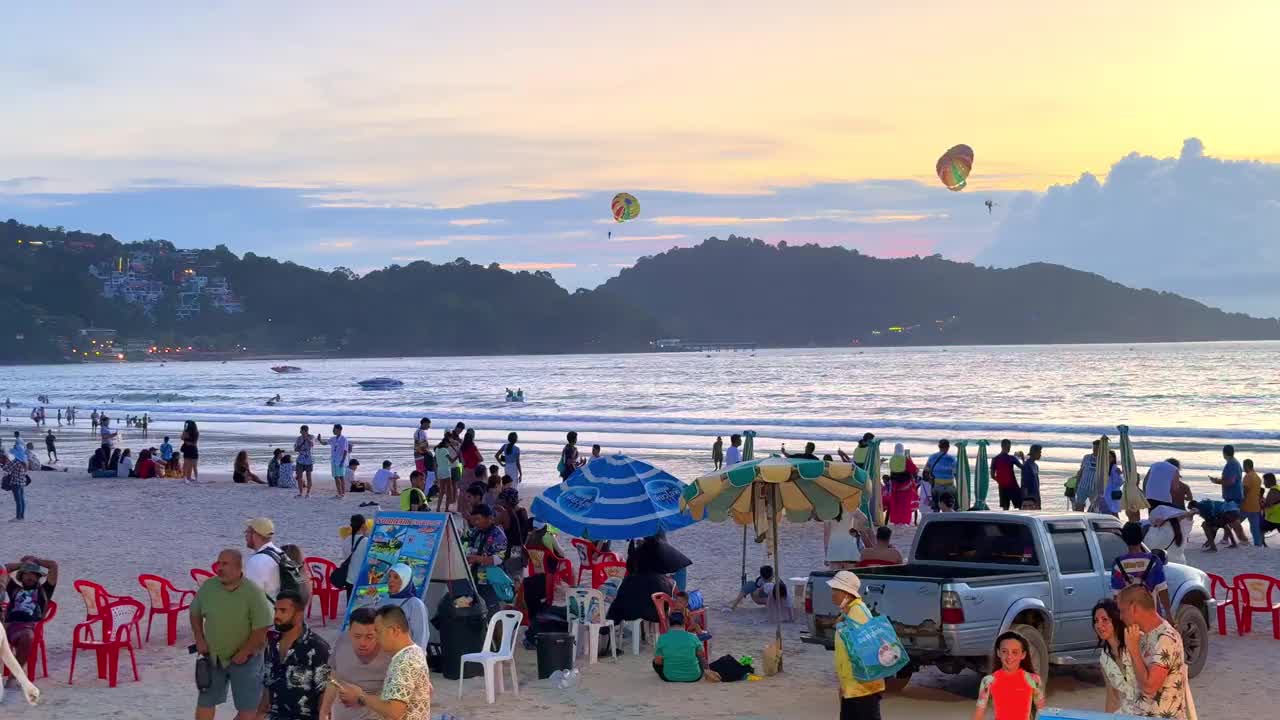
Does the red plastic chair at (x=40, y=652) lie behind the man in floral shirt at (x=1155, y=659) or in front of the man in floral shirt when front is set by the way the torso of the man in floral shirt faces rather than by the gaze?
in front

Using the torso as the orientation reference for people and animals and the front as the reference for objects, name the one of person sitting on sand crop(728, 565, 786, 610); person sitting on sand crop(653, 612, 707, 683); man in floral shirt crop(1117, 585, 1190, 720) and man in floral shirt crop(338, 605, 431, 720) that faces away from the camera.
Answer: person sitting on sand crop(653, 612, 707, 683)

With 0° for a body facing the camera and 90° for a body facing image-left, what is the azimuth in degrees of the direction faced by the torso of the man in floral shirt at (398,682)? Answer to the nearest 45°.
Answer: approximately 90°

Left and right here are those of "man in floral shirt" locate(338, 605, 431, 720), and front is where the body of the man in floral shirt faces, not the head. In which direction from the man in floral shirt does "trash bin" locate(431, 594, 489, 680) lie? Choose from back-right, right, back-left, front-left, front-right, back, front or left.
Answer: right

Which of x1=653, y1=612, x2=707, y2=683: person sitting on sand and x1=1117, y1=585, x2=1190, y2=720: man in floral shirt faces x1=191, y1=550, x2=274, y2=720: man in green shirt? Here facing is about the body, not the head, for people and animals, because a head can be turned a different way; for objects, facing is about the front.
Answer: the man in floral shirt

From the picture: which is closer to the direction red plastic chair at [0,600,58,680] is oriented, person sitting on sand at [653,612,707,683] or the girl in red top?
the girl in red top

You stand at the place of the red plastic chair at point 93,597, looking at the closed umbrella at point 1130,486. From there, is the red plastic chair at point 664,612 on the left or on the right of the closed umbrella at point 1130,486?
right

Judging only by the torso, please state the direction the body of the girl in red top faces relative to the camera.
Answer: toward the camera

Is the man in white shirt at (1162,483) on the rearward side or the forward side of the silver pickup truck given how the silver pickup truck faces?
on the forward side

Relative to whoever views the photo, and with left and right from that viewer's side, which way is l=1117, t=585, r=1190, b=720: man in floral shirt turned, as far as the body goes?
facing to the left of the viewer

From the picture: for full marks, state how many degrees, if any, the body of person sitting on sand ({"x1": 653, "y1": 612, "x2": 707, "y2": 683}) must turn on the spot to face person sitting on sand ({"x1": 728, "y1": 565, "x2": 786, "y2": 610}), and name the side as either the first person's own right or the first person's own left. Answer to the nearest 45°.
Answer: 0° — they already face them

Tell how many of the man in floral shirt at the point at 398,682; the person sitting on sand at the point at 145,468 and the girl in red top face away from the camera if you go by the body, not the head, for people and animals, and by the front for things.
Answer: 1

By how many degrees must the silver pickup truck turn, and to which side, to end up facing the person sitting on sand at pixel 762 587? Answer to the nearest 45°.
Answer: approximately 90° to its left
